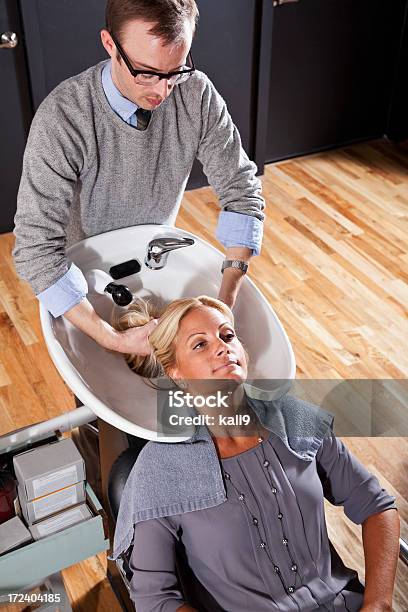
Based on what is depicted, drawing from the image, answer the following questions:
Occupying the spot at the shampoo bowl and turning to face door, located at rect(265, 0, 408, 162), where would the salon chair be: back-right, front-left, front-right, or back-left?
back-right

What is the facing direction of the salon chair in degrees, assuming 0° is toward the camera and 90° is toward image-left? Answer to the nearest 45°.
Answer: approximately 315°

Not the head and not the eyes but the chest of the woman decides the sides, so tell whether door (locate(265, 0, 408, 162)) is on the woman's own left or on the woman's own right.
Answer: on the woman's own left

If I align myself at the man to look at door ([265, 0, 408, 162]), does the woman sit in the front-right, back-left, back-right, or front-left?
back-right

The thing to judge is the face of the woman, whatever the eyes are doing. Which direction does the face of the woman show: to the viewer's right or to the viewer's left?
to the viewer's right

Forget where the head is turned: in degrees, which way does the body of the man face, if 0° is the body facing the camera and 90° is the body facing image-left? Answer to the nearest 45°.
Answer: approximately 315°

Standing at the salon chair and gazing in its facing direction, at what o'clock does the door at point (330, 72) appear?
The door is roughly at 8 o'clock from the salon chair.
